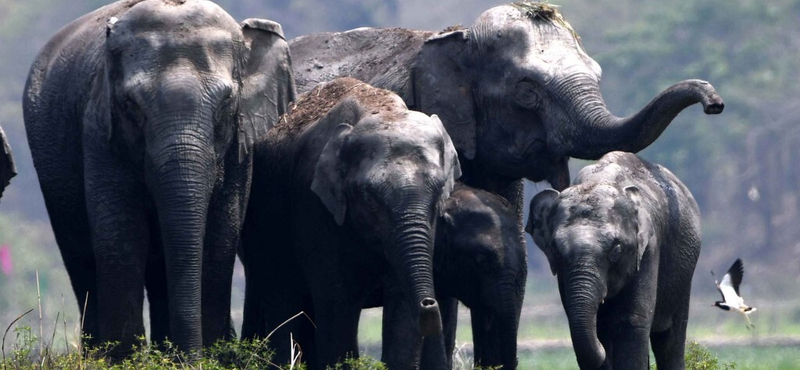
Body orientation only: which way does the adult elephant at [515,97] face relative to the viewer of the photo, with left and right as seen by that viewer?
facing to the right of the viewer

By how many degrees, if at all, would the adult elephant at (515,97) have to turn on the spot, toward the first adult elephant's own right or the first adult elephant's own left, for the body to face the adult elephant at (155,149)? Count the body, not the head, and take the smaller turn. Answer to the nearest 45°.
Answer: approximately 135° to the first adult elephant's own right

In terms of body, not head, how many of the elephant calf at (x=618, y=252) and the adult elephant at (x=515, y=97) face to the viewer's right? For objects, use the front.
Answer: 1

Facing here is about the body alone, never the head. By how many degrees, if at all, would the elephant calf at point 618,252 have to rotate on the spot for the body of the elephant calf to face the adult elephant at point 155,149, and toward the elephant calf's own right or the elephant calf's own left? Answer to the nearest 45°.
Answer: approximately 45° to the elephant calf's own right

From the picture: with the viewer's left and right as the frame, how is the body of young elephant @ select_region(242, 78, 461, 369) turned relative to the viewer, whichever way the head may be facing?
facing the viewer and to the right of the viewer

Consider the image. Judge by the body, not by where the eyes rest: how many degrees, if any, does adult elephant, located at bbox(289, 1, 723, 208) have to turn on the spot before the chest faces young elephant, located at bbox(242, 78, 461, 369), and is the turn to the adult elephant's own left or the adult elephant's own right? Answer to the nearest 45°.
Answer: approximately 135° to the adult elephant's own right

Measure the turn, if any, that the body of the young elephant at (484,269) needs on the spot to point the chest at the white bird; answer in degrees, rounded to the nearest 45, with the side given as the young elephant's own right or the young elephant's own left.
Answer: approximately 90° to the young elephant's own left
